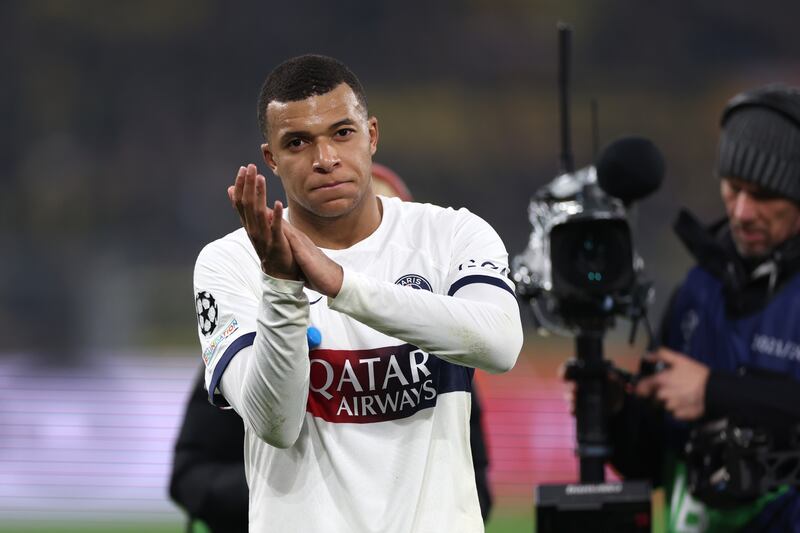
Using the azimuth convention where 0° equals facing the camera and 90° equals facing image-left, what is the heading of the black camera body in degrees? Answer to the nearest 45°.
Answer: approximately 0°

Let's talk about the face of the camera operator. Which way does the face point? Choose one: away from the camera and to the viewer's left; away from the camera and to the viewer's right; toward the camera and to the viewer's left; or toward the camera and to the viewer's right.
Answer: toward the camera and to the viewer's left

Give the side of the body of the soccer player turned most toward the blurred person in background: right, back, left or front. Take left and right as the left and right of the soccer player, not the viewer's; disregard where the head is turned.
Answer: back

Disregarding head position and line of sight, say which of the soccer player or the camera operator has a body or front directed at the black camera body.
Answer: the camera operator

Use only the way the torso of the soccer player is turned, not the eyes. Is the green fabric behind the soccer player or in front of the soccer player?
behind

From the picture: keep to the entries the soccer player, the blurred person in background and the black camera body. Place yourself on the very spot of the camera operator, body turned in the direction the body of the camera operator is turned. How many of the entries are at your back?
0

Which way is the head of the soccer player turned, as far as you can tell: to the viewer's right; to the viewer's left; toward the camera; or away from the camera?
toward the camera

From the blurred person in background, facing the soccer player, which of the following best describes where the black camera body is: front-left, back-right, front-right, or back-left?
front-left

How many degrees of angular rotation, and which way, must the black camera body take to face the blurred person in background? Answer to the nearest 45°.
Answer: approximately 90° to its right

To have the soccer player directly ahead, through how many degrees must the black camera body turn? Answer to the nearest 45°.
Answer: approximately 45° to its right

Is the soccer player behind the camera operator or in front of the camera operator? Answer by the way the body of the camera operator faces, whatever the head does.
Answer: in front

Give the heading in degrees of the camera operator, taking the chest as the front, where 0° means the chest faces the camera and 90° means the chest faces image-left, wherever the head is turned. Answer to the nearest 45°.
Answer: approximately 45°

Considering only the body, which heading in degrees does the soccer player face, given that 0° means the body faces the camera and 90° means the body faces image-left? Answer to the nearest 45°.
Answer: approximately 0°

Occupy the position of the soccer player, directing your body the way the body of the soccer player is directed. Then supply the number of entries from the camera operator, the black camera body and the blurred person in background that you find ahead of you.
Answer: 0

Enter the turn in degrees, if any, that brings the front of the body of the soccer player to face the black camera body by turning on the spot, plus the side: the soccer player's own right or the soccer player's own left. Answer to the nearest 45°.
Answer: approximately 135° to the soccer player's own left
